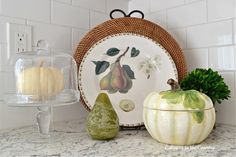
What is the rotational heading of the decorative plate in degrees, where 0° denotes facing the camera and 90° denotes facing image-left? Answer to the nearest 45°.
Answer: approximately 0°
